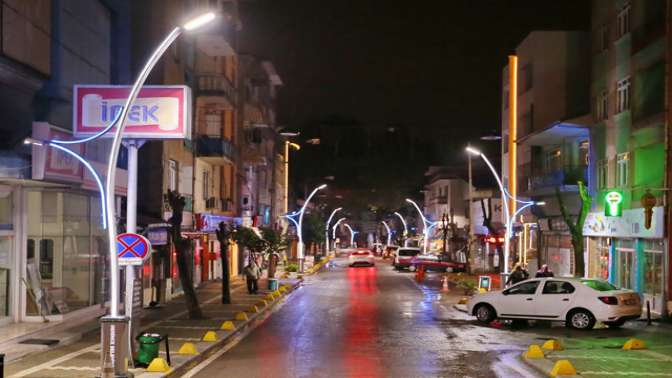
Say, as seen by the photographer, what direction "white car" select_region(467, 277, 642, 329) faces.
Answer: facing away from the viewer and to the left of the viewer

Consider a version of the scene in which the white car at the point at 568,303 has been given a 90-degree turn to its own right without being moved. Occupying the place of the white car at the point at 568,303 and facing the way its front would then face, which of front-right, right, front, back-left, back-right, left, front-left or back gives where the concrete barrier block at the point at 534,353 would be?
back-right

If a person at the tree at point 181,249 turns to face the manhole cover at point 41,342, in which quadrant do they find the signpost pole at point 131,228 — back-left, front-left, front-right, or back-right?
front-left

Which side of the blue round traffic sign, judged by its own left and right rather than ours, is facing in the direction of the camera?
front

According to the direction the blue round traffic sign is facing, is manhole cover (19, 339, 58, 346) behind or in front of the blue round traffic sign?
behind

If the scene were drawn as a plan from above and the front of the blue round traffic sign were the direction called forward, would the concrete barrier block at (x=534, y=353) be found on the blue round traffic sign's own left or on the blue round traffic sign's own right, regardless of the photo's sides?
on the blue round traffic sign's own left

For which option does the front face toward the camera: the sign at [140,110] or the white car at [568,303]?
the sign

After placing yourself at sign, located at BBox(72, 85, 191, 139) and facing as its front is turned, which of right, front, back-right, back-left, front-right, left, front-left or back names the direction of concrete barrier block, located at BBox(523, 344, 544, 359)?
left

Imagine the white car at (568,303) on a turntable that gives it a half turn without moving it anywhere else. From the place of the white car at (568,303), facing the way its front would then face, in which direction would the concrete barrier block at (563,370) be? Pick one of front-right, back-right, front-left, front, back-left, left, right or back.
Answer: front-right

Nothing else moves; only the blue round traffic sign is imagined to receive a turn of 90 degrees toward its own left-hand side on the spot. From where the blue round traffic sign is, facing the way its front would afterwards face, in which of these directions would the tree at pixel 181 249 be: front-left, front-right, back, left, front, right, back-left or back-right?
left

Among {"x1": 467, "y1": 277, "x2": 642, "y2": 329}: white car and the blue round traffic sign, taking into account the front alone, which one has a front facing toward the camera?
the blue round traffic sign

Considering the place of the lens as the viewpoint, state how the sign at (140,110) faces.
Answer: facing the viewer

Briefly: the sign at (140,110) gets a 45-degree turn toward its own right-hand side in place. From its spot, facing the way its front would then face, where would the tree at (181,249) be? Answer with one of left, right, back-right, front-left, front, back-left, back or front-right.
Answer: back-right

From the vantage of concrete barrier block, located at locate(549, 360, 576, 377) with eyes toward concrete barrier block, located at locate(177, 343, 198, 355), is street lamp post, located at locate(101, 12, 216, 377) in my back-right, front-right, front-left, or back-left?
front-left
